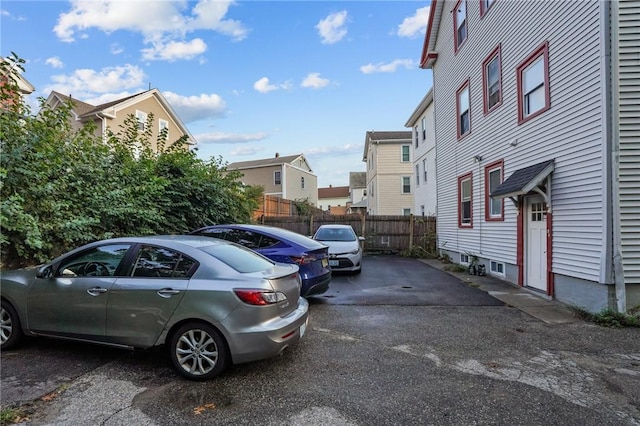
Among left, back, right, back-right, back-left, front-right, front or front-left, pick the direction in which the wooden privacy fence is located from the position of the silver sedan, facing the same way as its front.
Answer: right

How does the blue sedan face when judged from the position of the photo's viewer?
facing away from the viewer and to the left of the viewer

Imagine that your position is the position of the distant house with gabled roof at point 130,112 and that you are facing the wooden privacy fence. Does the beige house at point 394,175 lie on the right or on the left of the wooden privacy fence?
left

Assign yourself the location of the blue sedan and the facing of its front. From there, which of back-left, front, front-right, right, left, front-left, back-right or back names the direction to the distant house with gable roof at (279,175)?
front-right

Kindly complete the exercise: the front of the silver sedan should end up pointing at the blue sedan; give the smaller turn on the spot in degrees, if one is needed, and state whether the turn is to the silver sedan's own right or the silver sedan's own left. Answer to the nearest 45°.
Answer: approximately 90° to the silver sedan's own right

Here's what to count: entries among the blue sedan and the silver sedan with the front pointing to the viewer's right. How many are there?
0

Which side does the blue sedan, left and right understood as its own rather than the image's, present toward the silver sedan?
left

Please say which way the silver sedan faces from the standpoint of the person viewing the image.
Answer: facing away from the viewer and to the left of the viewer

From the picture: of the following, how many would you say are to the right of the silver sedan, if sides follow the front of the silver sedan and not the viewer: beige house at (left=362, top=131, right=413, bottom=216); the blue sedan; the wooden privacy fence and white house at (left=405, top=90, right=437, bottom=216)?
4

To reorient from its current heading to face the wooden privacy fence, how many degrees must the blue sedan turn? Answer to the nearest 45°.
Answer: approximately 90° to its right

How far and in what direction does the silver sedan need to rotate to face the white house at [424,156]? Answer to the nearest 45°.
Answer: approximately 90° to its right
